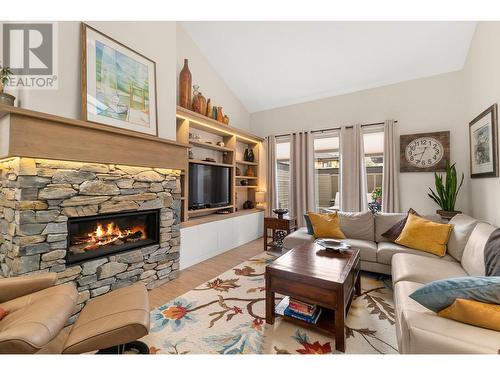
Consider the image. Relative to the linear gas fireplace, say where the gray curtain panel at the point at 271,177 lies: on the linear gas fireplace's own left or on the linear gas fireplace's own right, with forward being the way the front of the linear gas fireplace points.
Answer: on the linear gas fireplace's own left

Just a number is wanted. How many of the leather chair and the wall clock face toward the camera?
1

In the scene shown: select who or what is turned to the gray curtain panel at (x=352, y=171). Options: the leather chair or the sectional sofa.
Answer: the leather chair

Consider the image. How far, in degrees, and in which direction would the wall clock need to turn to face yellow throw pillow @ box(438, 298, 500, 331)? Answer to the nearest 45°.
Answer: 0° — it already faces it

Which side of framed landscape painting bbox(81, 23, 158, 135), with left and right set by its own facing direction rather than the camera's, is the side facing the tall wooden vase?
left

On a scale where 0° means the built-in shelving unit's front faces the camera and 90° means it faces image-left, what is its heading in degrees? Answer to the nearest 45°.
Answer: approximately 315°

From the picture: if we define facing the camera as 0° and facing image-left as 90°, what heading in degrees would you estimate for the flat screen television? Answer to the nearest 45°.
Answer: approximately 315°

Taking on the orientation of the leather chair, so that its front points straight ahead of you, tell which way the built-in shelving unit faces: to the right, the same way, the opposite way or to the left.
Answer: to the right

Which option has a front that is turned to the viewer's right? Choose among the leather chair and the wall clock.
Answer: the leather chair

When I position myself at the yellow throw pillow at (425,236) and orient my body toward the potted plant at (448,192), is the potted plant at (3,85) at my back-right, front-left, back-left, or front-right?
back-left
